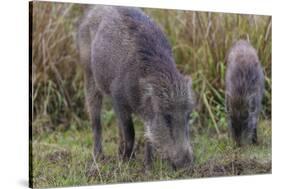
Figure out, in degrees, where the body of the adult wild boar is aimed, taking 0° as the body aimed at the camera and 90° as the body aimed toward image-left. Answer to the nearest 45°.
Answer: approximately 315°

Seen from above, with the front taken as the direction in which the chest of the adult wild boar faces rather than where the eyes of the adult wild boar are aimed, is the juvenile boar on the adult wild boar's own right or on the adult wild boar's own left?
on the adult wild boar's own left
